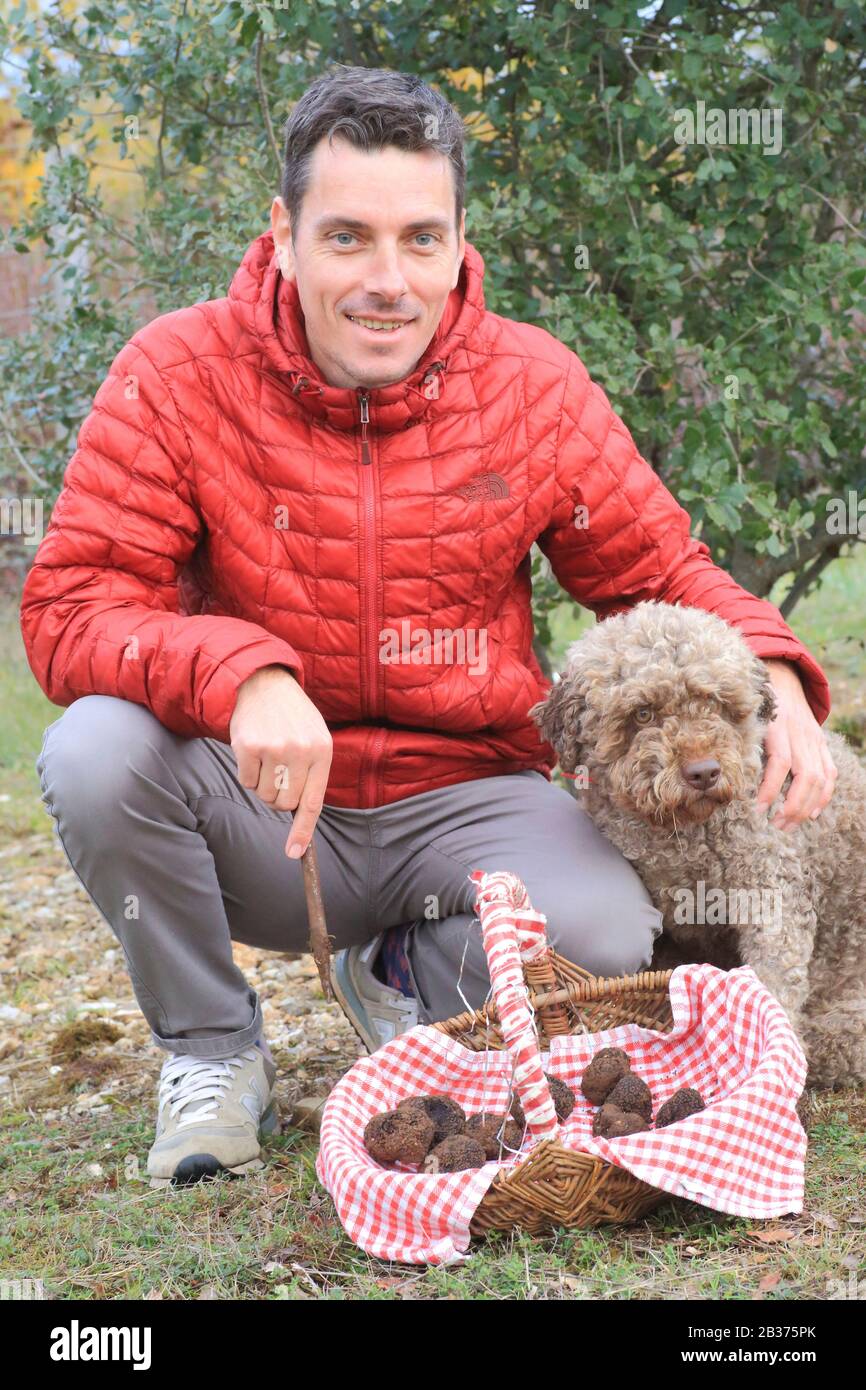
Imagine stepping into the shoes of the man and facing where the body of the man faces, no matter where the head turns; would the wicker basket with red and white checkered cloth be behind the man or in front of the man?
in front

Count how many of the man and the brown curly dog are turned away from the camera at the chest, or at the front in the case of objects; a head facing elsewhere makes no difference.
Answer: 0

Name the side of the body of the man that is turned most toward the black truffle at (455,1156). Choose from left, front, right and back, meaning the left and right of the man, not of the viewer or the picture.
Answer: front

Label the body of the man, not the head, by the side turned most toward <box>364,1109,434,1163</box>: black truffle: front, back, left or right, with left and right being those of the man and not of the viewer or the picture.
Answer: front

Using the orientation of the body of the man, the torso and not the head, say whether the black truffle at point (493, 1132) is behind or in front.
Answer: in front

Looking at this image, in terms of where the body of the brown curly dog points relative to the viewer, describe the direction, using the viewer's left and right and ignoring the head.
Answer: facing the viewer and to the left of the viewer

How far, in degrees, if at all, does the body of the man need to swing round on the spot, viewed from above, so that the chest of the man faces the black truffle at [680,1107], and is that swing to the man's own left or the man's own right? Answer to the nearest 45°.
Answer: approximately 45° to the man's own left

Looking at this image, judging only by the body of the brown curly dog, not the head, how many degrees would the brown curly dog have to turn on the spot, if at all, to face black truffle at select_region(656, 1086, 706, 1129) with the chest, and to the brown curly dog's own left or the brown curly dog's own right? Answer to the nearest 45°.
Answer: approximately 45° to the brown curly dog's own left

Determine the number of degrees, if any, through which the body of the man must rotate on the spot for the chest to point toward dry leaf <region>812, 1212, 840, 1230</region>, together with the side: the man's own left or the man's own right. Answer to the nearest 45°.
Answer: approximately 45° to the man's own left

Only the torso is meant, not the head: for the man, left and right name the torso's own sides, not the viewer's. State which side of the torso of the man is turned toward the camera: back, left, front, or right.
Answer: front
